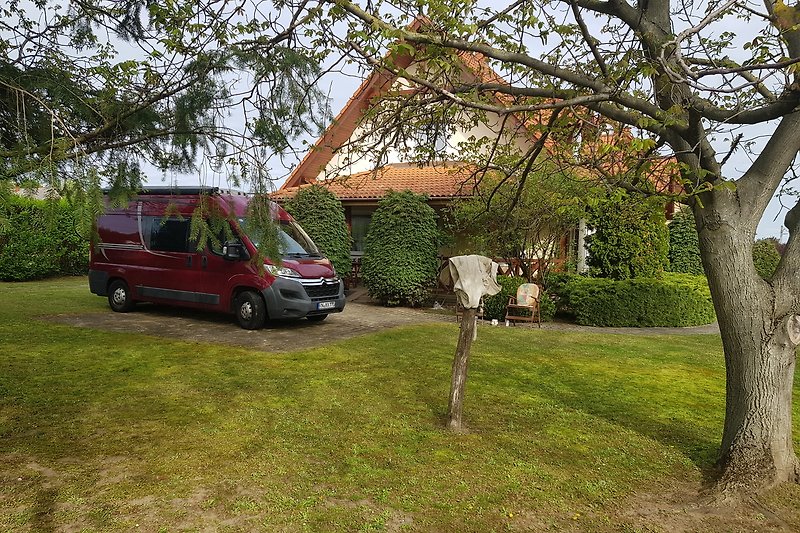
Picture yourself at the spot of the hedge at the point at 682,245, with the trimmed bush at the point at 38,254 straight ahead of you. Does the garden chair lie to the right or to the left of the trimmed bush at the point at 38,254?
left

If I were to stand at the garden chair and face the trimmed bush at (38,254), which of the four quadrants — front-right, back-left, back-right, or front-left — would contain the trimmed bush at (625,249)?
back-right

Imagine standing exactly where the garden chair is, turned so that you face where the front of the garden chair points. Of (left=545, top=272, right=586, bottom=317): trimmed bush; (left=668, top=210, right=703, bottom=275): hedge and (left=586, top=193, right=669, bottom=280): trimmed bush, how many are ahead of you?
0

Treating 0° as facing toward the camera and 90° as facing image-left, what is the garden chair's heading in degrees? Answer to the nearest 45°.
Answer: approximately 45°

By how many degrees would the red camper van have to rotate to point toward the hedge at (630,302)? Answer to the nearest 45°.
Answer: approximately 45° to its left

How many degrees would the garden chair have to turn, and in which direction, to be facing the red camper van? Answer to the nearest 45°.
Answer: approximately 45° to its right

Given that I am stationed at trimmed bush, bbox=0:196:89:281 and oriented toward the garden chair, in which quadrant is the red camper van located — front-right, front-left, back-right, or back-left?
front-right

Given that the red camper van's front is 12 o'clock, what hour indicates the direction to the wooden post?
The wooden post is roughly at 1 o'clock from the red camper van.

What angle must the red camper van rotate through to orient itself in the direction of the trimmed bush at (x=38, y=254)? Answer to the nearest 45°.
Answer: approximately 180°

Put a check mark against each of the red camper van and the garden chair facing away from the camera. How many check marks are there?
0

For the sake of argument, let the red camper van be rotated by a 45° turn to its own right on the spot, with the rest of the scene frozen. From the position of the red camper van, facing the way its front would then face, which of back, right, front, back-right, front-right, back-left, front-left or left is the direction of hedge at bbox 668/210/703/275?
left

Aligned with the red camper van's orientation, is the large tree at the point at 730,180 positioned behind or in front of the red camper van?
in front

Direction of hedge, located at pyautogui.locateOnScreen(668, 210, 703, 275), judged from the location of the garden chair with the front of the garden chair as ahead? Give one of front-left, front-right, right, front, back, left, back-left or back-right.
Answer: back

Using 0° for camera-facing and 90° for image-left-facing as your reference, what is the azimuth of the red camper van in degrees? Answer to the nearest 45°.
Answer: approximately 315°

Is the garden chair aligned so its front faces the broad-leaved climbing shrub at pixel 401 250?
no

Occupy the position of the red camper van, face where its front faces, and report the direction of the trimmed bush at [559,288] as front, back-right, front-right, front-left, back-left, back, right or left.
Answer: front-left

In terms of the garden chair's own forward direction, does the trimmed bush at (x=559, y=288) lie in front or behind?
behind

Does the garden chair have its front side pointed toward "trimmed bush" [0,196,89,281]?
no

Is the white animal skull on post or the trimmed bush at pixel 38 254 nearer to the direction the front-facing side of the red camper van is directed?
the white animal skull on post
